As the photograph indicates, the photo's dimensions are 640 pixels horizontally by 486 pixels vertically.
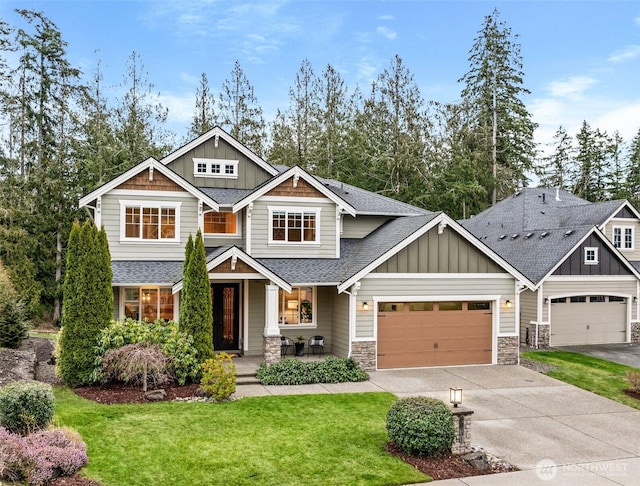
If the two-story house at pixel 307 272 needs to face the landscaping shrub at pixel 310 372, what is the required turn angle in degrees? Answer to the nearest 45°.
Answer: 0° — it already faces it

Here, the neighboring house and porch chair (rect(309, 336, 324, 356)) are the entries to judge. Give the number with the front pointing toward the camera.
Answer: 2

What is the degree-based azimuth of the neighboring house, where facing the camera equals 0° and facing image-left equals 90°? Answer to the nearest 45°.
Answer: approximately 0°

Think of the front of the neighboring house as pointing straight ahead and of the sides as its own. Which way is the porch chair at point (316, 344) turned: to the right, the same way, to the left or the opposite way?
the same way

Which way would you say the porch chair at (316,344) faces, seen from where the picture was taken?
facing the viewer

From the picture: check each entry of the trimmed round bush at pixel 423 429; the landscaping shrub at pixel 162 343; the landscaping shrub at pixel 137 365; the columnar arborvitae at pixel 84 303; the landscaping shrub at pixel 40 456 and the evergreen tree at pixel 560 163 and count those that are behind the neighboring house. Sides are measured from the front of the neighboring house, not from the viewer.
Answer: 1

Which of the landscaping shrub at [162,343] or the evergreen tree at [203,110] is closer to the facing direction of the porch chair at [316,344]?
the landscaping shrub

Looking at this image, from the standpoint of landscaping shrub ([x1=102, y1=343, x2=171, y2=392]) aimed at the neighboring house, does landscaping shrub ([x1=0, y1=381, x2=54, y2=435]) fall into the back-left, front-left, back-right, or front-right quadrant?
back-right

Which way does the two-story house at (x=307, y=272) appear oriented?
toward the camera

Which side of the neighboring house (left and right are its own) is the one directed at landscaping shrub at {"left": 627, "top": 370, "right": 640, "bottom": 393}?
front

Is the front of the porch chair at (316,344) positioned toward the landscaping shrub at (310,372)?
yes
